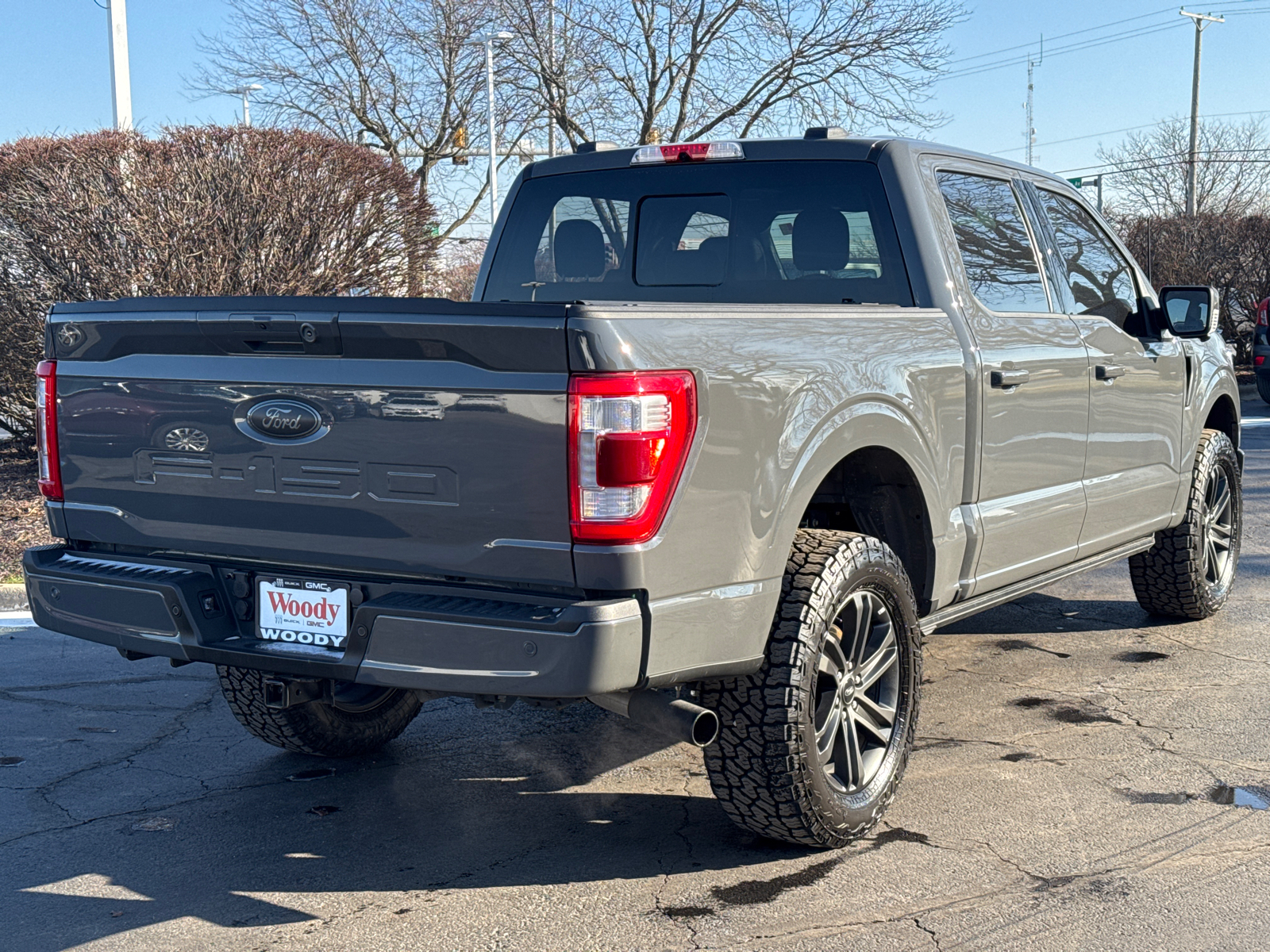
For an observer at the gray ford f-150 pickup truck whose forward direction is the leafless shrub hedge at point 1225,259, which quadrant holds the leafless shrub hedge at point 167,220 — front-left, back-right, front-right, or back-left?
front-left

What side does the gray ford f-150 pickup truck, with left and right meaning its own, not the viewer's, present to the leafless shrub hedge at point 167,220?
left

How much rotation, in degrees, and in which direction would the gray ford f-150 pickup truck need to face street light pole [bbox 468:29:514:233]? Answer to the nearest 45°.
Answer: approximately 45° to its left

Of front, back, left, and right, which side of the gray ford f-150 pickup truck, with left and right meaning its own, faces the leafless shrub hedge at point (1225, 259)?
front

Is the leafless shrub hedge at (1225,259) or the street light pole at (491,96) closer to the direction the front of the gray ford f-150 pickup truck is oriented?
the leafless shrub hedge

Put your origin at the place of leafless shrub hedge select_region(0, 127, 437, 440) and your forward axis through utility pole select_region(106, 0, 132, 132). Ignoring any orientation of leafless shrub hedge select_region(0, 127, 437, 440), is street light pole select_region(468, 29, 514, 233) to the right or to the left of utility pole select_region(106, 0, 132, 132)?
right

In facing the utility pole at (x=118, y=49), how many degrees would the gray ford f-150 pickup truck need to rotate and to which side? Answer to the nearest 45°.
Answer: approximately 90° to its left

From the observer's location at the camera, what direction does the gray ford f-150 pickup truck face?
facing away from the viewer and to the right of the viewer
